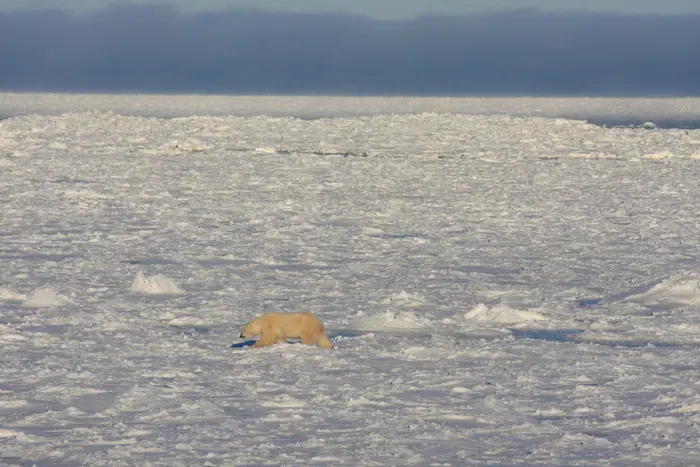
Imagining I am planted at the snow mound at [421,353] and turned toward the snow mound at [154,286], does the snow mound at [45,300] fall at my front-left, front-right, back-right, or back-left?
front-left

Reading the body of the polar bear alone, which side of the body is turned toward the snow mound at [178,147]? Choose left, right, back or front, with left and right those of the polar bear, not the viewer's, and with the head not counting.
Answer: right

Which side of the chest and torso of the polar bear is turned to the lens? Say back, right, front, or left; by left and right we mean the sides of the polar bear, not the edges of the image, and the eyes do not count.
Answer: left

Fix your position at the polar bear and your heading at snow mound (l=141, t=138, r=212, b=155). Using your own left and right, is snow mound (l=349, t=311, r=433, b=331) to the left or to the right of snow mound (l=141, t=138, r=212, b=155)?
right

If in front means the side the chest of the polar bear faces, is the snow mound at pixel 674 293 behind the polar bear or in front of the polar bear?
behind

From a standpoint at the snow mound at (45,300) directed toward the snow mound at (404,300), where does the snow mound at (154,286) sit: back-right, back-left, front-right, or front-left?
front-left

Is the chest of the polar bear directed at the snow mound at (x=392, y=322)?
no

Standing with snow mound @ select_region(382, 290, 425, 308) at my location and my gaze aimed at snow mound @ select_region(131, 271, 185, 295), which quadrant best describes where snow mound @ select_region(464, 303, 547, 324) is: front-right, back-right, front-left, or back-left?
back-left

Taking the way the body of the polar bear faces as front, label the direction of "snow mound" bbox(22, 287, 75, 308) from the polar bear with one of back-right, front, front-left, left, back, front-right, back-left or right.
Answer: front-right

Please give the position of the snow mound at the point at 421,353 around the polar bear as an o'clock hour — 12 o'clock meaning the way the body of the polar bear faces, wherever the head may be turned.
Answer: The snow mound is roughly at 6 o'clock from the polar bear.

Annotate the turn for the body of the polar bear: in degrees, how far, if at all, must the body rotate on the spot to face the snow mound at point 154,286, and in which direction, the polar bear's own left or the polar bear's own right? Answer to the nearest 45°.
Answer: approximately 45° to the polar bear's own right

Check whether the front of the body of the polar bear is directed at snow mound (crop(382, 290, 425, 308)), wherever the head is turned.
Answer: no

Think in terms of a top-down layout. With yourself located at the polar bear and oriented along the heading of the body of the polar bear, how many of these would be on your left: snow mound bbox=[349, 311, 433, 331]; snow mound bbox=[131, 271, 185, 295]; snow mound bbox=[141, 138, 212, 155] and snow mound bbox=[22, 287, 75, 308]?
0

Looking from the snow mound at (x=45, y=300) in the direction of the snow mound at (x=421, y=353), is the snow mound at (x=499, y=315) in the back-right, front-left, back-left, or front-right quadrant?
front-left
